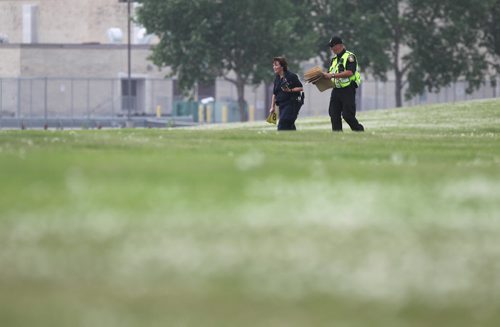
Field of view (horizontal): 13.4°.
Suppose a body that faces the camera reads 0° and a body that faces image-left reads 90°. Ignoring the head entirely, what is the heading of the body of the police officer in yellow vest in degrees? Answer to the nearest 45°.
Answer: approximately 45°

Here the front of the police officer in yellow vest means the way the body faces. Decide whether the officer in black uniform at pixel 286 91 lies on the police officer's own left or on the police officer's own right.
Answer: on the police officer's own right

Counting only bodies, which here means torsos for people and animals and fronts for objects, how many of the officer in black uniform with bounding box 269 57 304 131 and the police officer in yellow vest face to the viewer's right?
0

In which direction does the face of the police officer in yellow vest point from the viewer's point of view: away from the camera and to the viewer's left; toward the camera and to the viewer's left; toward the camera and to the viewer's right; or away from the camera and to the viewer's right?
toward the camera and to the viewer's left

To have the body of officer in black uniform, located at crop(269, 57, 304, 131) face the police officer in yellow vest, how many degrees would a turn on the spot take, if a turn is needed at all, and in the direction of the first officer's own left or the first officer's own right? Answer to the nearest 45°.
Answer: approximately 90° to the first officer's own left
